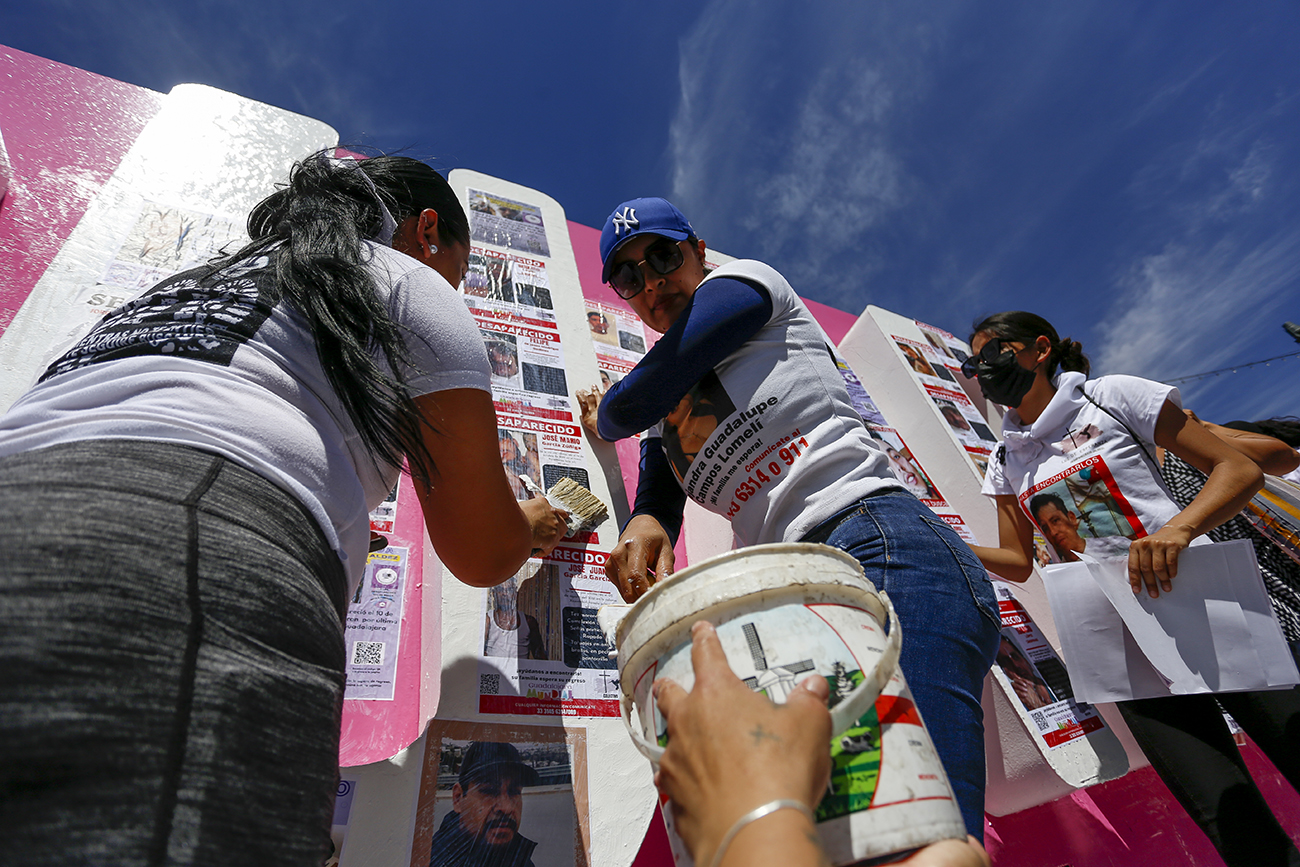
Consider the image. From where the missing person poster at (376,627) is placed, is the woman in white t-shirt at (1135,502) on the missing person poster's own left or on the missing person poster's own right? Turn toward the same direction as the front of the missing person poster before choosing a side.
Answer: on the missing person poster's own left

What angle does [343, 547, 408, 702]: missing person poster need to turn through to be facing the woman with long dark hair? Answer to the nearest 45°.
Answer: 0° — it already faces them

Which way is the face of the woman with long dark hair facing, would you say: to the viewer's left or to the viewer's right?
to the viewer's right

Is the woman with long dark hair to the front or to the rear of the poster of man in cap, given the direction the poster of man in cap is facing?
to the front

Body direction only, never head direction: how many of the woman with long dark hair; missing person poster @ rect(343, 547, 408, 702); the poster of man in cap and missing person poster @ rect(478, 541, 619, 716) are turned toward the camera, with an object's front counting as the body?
3

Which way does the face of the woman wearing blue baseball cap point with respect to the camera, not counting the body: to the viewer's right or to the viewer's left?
to the viewer's left

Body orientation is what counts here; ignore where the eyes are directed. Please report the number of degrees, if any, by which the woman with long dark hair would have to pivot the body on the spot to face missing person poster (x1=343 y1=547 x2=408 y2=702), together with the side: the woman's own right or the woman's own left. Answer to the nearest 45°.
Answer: approximately 45° to the woman's own left

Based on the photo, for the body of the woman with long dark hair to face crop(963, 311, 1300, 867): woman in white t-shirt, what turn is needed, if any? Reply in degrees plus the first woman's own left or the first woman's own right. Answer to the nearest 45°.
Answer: approximately 45° to the first woman's own right

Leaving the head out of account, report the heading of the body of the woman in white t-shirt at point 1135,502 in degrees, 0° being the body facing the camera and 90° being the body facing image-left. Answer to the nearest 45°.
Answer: approximately 45°
